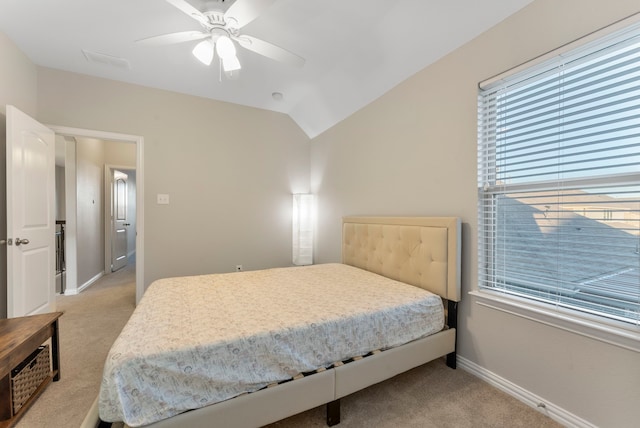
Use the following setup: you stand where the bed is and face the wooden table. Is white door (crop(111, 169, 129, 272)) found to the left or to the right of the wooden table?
right

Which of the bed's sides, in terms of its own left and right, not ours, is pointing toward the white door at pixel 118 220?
right

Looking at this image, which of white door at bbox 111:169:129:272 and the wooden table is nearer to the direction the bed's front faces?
the wooden table

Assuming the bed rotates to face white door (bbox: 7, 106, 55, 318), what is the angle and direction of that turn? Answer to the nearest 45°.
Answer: approximately 90° to its right

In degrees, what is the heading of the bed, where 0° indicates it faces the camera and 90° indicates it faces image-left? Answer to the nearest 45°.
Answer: approximately 45°
